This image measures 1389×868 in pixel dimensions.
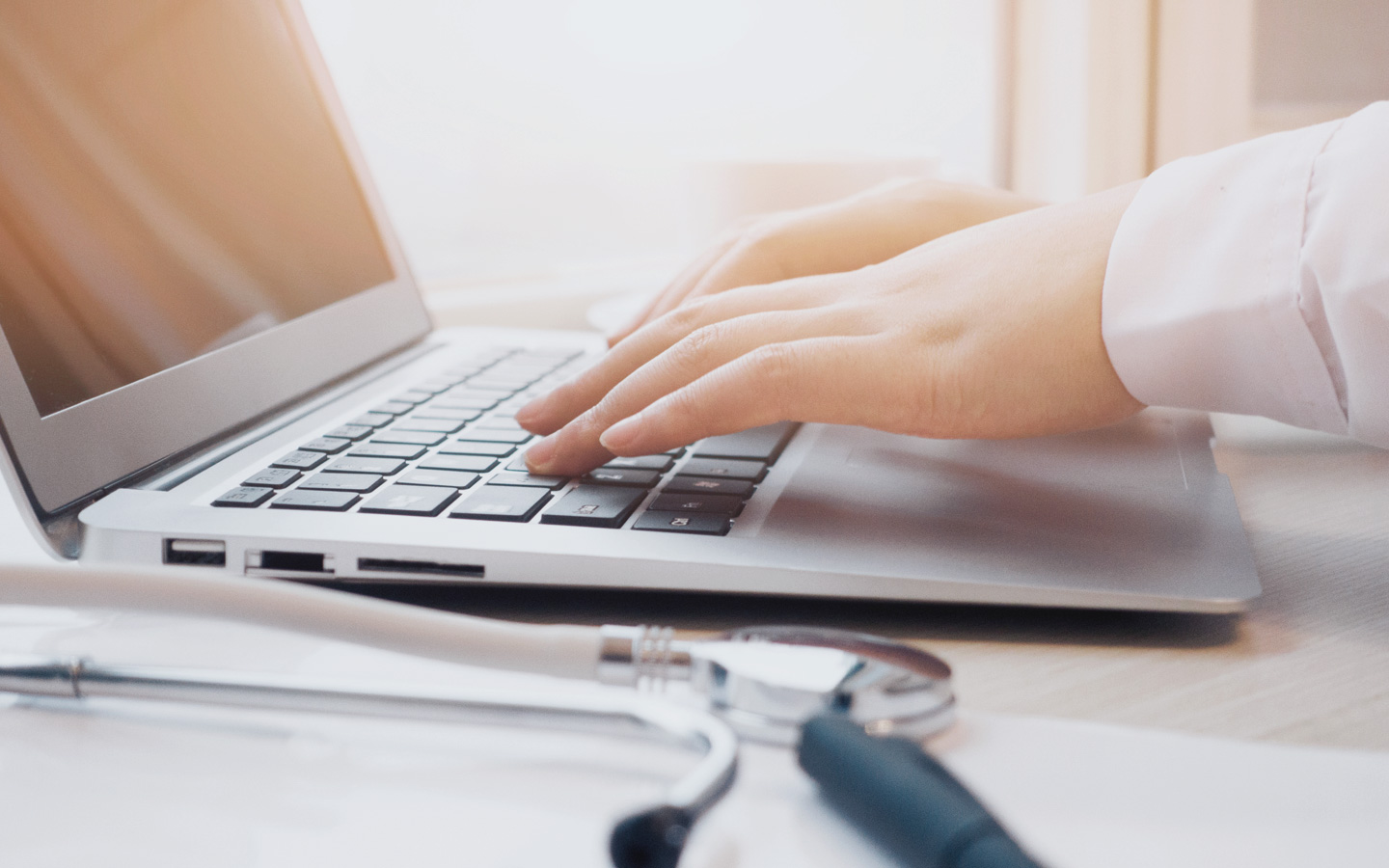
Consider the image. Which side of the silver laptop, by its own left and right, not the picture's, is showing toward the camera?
right
